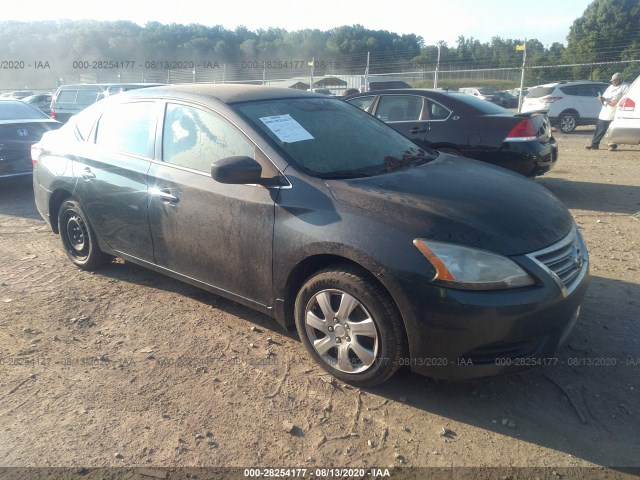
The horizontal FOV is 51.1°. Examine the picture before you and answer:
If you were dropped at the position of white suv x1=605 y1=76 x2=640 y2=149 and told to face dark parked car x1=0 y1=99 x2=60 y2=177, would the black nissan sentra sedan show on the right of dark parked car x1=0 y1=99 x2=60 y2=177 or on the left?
left

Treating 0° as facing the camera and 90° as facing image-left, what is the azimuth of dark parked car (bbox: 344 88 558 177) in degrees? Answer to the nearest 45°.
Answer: approximately 135°

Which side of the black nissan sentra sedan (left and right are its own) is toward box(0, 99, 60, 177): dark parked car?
back

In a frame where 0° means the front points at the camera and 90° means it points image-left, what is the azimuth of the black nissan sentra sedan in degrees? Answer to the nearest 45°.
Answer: approximately 315°

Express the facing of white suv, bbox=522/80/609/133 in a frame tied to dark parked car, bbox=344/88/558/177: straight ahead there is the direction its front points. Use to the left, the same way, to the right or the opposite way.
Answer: to the right

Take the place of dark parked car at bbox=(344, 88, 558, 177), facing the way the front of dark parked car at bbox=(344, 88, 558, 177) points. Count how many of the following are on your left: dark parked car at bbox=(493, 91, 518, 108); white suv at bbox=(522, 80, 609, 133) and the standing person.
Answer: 0

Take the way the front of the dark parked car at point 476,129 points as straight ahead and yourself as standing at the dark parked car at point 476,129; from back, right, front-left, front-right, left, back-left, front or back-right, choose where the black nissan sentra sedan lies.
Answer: back-left

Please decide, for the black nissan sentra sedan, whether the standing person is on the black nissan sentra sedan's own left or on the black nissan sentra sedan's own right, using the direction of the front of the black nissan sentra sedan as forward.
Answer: on the black nissan sentra sedan's own left

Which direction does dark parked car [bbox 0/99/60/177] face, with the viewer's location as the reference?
facing away from the viewer and to the left of the viewer

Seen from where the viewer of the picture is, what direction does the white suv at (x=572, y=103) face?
facing away from the viewer and to the right of the viewer

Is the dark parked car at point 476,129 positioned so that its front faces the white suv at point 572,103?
no

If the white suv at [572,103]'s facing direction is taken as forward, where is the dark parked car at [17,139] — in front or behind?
behind

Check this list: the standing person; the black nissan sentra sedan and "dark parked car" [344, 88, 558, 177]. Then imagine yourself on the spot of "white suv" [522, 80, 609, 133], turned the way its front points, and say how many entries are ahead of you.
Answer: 0

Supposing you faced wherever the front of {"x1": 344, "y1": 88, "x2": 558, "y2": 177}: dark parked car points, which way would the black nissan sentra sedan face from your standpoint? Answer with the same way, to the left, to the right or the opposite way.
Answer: the opposite way

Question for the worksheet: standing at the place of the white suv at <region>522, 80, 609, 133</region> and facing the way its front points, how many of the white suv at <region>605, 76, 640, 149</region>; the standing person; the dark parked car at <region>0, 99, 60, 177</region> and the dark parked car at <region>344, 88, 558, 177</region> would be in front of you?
0

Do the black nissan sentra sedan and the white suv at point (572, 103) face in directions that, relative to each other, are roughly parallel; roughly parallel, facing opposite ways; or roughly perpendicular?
roughly perpendicular
